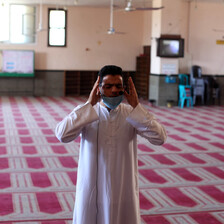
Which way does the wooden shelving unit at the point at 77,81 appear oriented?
toward the camera

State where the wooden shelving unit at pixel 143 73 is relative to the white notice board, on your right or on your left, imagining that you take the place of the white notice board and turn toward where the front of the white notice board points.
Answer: on your left

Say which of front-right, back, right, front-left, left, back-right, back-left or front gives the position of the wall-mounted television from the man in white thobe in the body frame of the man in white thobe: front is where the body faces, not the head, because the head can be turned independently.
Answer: back

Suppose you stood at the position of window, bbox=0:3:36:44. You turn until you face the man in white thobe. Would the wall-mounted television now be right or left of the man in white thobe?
left

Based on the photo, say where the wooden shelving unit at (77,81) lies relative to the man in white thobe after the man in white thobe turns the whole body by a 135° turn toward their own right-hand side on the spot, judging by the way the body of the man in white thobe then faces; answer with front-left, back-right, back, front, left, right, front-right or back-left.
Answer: front-right

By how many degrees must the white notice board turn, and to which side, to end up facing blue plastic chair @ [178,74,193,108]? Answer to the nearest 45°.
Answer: approximately 45° to its left

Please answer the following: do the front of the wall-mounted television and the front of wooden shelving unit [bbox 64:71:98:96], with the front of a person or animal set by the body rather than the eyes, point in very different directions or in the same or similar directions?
same or similar directions

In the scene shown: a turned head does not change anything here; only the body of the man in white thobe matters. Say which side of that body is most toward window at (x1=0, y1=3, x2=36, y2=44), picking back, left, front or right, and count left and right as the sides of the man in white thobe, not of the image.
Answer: back

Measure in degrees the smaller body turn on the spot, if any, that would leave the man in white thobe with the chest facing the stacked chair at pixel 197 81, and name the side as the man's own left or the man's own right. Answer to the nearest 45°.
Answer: approximately 180°

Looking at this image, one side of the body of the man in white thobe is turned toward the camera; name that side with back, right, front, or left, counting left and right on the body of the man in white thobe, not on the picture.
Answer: front

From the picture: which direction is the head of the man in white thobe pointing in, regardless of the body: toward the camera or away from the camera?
toward the camera

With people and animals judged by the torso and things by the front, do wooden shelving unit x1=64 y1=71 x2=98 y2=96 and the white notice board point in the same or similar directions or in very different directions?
same or similar directions

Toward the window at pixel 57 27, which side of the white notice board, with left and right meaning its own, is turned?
left
